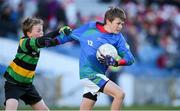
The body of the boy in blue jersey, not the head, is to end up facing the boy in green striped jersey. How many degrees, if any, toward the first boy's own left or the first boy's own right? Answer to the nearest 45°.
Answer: approximately 135° to the first boy's own right
